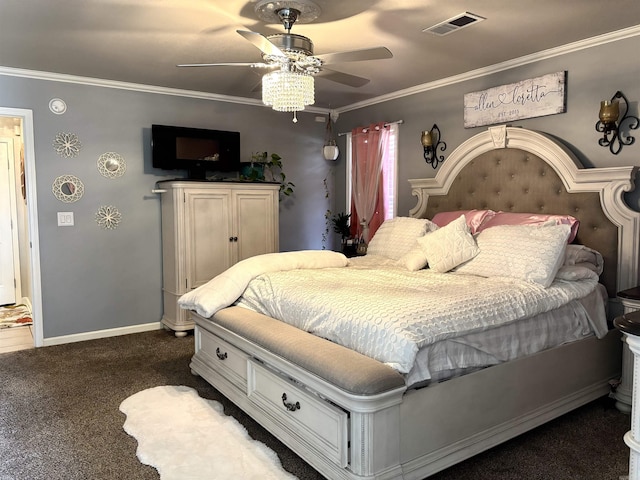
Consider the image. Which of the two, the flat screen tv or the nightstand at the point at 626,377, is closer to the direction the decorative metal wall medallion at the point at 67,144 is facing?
the nightstand

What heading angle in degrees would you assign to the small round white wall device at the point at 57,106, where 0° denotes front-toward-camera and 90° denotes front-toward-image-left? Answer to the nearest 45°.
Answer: approximately 0°

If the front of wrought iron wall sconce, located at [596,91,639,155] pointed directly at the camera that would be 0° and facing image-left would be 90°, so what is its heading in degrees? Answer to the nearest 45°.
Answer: approximately 45°

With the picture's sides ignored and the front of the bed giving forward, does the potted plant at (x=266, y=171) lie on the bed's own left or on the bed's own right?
on the bed's own right

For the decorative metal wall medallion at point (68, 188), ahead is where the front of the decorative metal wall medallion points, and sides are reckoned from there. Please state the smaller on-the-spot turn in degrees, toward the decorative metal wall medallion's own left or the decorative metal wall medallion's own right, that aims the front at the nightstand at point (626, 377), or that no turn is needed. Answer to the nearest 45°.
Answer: approximately 45° to the decorative metal wall medallion's own left

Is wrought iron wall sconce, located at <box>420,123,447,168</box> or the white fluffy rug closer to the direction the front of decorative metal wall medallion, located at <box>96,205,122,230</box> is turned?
the white fluffy rug

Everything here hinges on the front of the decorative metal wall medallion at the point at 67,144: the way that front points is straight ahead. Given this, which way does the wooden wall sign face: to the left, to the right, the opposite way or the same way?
to the right
